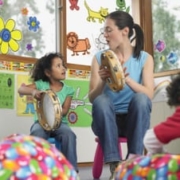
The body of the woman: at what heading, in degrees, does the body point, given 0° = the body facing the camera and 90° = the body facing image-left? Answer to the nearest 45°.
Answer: approximately 0°

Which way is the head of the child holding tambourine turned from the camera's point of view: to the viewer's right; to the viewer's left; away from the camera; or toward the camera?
to the viewer's right

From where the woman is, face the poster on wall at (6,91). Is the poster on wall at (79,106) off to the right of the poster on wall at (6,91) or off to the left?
right

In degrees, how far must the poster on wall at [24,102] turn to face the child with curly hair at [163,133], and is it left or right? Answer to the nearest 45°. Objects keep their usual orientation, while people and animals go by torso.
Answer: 0° — it already faces them

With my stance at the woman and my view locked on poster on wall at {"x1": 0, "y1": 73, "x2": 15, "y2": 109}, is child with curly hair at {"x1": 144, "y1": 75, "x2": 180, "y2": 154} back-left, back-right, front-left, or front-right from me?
back-left
